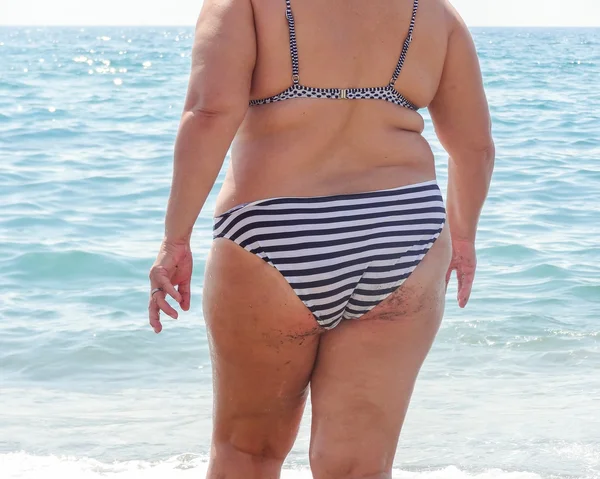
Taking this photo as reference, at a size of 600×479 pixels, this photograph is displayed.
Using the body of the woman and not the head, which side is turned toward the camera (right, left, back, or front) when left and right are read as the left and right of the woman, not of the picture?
back
